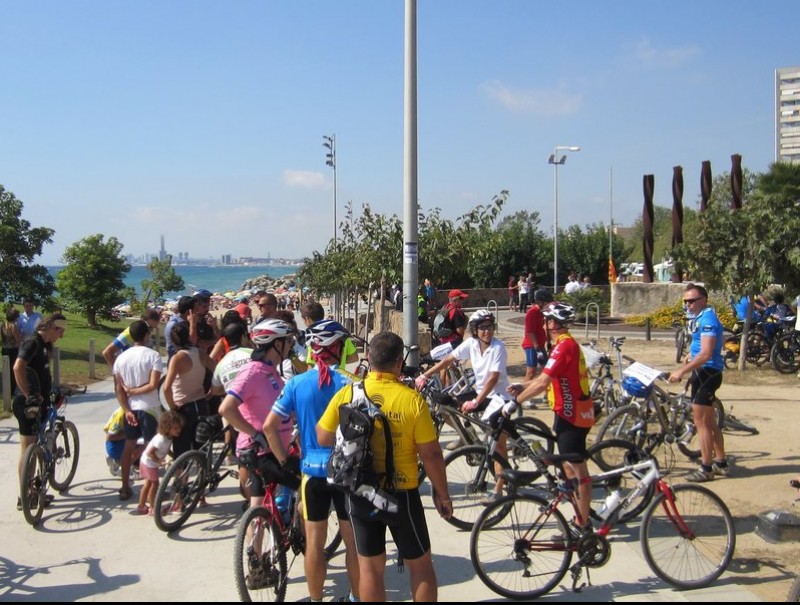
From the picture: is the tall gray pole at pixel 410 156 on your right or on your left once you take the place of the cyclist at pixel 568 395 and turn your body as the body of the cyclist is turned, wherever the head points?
on your right

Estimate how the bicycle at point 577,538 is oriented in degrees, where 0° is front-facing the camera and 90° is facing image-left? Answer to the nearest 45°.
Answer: approximately 270°

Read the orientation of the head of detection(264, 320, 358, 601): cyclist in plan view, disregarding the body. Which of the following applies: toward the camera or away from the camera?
away from the camera

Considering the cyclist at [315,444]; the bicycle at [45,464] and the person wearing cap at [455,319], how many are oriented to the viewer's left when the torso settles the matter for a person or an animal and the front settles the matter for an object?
0

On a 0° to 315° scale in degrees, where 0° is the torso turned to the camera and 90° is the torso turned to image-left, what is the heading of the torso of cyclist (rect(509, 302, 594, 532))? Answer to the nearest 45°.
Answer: approximately 90°

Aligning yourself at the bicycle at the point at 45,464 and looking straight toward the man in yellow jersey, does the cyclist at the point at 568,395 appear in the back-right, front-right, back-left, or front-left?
front-left

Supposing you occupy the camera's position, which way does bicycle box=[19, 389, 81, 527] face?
facing away from the viewer and to the right of the viewer

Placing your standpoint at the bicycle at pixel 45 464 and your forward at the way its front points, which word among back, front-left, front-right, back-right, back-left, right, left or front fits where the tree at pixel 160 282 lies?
front-left

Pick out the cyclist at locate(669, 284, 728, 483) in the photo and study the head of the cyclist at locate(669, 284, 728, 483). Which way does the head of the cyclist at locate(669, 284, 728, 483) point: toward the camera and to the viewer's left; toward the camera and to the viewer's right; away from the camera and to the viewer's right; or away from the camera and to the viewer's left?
toward the camera and to the viewer's left

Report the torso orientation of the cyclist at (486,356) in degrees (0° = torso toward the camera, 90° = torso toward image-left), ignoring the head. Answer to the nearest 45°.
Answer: approximately 45°

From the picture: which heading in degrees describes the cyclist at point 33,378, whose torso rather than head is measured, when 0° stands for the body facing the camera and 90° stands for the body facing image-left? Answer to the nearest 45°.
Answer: approximately 270°
